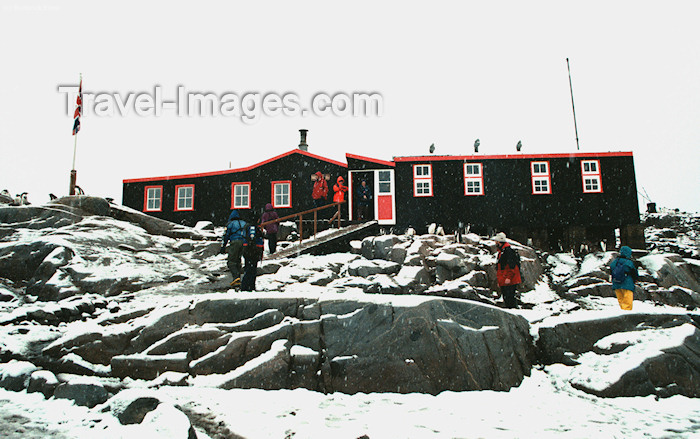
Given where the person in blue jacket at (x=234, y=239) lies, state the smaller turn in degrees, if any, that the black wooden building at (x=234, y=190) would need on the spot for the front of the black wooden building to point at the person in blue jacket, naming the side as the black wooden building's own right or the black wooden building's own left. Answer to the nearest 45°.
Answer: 0° — it already faces them

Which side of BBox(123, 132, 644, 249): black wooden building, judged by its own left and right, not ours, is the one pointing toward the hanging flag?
right

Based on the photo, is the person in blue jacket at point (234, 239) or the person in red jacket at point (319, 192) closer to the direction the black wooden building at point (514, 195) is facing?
the person in blue jacket

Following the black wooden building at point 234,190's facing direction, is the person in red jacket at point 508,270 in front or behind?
in front

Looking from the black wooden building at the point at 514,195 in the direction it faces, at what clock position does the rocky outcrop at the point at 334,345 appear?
The rocky outcrop is roughly at 1 o'clock from the black wooden building.

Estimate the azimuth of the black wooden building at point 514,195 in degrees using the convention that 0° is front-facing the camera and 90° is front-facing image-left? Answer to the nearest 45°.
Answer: approximately 0°

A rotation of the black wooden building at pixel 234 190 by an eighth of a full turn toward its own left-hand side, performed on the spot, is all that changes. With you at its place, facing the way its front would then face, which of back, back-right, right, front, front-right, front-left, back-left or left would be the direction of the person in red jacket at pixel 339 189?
front

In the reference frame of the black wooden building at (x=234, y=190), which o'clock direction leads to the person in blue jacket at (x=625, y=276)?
The person in blue jacket is roughly at 11 o'clock from the black wooden building.

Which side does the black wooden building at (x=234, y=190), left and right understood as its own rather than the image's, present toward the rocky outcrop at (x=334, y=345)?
front

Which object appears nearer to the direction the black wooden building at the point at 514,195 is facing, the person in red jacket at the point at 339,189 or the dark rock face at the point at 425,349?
the dark rock face
